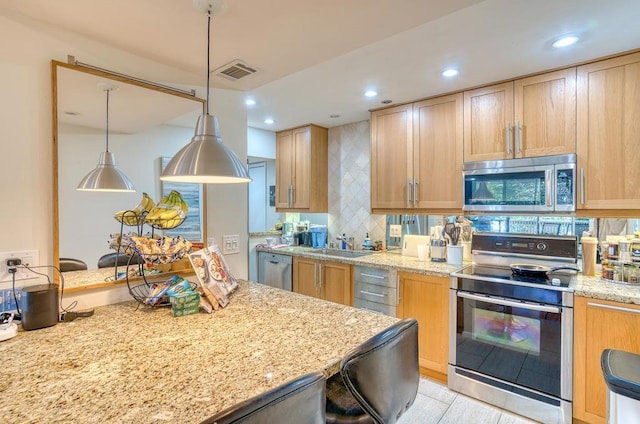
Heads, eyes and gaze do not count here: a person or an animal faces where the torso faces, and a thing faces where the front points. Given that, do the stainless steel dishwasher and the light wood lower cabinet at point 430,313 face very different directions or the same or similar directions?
same or similar directions

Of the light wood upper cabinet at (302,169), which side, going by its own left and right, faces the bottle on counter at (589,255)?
left

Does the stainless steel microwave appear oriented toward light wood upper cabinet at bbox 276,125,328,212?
no

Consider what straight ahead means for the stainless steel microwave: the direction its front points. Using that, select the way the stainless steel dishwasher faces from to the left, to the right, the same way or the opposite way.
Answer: the same way

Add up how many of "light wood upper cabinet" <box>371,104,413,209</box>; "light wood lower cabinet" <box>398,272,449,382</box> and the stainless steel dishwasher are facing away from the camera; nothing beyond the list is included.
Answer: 0

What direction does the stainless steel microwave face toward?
toward the camera

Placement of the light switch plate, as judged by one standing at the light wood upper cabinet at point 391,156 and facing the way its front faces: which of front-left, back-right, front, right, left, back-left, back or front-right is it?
front

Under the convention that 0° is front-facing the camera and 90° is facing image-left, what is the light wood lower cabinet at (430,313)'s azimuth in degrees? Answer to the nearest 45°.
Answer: approximately 45°

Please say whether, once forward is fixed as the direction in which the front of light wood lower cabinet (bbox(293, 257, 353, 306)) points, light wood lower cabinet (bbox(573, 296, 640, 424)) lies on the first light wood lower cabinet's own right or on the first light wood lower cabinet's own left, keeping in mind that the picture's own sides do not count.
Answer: on the first light wood lower cabinet's own left

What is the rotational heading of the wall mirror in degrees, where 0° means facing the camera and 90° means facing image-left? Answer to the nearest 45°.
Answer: approximately 315°

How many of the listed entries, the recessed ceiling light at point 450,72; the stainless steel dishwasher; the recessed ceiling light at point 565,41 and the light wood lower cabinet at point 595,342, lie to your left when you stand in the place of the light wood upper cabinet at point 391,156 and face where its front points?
3

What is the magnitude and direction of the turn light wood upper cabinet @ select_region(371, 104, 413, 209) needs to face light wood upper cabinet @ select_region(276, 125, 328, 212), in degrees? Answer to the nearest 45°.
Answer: approximately 90° to its right

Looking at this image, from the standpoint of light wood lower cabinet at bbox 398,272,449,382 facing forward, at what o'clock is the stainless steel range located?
The stainless steel range is roughly at 8 o'clock from the light wood lower cabinet.

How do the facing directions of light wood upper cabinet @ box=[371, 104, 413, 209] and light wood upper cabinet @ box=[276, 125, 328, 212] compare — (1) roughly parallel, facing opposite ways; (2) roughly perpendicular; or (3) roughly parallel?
roughly parallel

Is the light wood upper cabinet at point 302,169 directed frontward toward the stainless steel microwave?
no

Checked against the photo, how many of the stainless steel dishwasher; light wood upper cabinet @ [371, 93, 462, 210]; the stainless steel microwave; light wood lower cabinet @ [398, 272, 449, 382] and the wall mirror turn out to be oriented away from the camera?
0

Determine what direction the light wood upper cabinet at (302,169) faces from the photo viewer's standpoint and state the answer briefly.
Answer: facing the viewer and to the left of the viewer

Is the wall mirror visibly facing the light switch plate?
no
